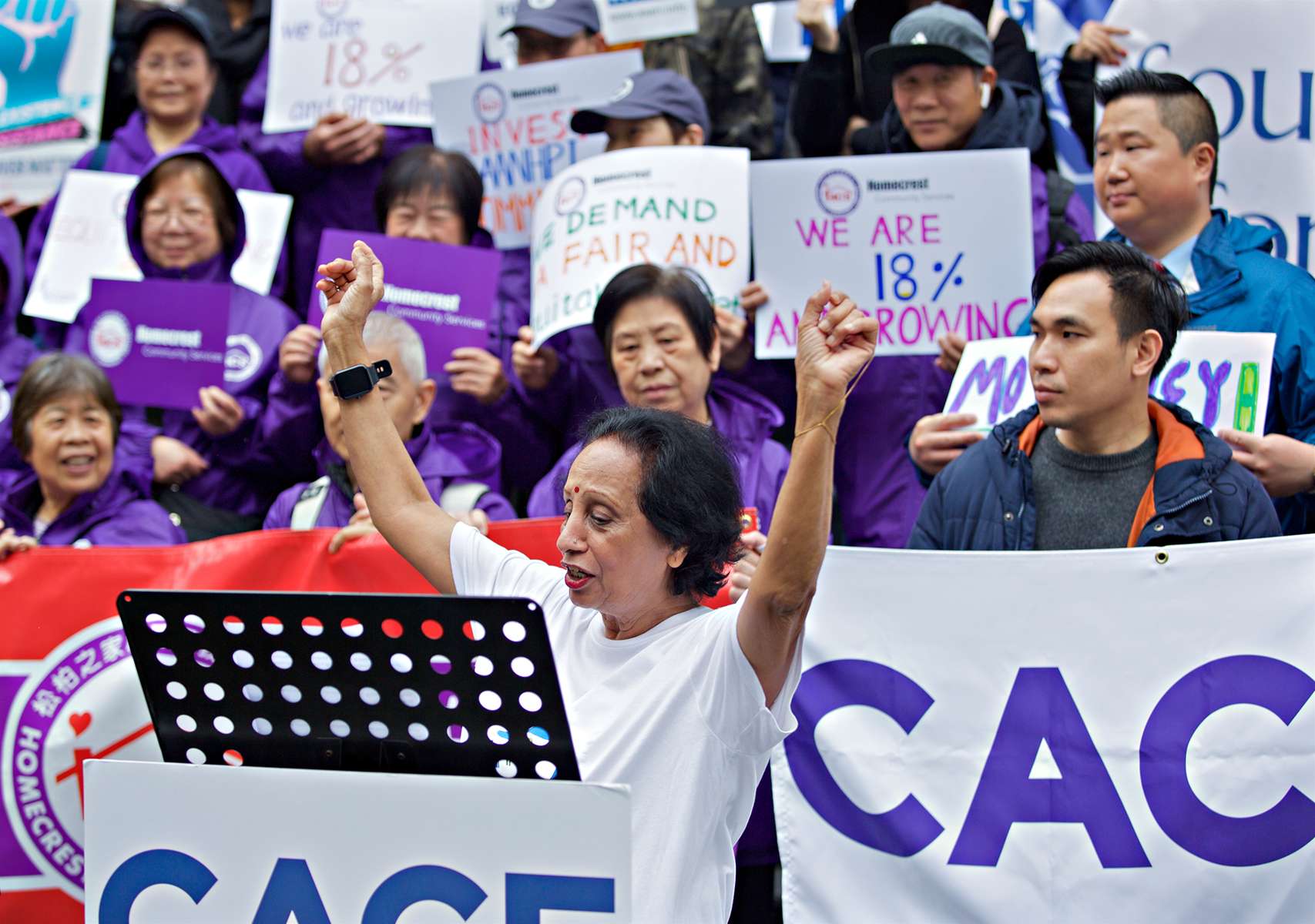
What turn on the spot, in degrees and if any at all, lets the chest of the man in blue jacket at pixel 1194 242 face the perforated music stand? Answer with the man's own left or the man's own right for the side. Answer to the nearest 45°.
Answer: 0° — they already face it

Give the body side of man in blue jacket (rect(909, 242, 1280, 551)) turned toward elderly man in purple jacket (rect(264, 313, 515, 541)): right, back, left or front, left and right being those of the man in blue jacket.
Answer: right

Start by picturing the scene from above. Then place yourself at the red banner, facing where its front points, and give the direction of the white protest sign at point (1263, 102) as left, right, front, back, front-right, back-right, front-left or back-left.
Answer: left

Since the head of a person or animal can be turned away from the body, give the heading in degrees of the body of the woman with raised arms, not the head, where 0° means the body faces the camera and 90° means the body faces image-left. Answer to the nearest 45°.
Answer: approximately 45°

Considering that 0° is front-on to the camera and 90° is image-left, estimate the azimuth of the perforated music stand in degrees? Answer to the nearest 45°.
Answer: approximately 225°

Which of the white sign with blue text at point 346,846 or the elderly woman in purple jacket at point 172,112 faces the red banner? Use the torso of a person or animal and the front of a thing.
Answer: the elderly woman in purple jacket

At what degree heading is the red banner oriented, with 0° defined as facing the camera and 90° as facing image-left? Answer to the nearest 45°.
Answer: approximately 0°

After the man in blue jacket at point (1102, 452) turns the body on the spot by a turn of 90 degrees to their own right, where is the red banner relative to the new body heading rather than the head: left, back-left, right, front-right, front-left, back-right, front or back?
front

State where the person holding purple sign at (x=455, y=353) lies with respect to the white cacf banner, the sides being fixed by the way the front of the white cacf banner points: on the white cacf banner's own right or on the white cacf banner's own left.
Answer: on the white cacf banner's own right

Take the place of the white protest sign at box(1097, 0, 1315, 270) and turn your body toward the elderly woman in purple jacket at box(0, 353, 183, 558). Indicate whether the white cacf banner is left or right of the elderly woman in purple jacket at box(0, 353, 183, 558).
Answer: left

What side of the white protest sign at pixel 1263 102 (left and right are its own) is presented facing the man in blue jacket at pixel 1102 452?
front
